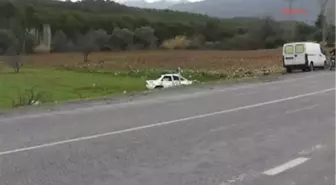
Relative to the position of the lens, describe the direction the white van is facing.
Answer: facing away from the viewer and to the right of the viewer
